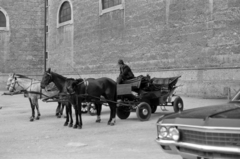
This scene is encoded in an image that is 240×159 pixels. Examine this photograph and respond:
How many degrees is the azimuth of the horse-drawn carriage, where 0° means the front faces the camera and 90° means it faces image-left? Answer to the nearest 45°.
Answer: approximately 45°

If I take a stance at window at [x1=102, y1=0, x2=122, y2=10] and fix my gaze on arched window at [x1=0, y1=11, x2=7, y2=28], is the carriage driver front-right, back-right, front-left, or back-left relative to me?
back-left

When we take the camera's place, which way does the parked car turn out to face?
facing the viewer and to the left of the viewer

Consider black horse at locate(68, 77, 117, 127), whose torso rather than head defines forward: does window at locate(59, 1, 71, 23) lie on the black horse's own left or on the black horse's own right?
on the black horse's own right

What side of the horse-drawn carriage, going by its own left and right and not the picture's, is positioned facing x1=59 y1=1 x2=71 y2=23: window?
right

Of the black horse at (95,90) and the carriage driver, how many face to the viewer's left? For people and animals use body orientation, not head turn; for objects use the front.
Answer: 2

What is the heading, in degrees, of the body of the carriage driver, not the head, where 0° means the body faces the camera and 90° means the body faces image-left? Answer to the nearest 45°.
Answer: approximately 90°

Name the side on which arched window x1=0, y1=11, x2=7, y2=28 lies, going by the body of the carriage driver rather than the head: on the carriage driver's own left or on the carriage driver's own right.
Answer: on the carriage driver's own right

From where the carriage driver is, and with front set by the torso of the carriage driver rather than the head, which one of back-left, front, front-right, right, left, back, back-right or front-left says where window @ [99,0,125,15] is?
right

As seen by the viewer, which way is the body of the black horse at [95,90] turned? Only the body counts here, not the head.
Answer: to the viewer's left

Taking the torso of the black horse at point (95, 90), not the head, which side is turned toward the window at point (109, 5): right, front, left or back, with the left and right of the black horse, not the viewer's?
right

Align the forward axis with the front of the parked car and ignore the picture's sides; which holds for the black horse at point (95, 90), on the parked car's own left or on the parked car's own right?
on the parked car's own right
